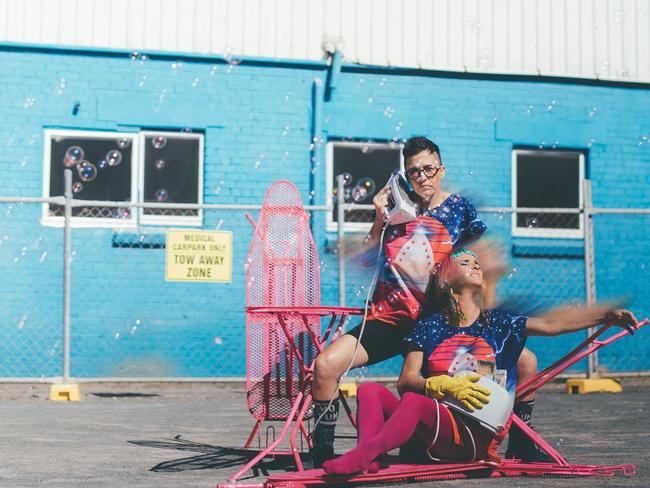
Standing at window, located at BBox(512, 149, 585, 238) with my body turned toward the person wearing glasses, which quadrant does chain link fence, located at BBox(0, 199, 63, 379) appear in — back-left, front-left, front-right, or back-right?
front-right

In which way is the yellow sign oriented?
toward the camera

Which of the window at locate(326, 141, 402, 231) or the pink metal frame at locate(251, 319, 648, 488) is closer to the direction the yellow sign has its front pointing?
the pink metal frame

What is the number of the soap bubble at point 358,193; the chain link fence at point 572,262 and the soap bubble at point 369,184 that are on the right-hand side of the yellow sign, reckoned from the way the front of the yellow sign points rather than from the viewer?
0

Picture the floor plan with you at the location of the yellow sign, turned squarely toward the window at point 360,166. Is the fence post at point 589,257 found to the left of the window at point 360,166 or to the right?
right

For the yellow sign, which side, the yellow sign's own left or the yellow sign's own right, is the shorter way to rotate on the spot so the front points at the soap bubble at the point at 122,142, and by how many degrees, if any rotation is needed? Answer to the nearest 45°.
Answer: approximately 135° to the yellow sign's own right

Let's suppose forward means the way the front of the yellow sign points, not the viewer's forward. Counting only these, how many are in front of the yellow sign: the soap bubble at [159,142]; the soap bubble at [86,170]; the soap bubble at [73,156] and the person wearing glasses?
1

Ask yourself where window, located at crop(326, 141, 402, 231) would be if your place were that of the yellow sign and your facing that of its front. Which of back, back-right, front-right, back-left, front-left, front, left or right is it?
back-left

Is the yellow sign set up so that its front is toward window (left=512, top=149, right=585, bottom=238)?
no

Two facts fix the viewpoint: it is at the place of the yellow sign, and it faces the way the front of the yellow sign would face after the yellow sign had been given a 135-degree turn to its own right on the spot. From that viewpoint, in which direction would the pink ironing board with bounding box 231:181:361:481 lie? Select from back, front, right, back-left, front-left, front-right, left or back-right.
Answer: back-left

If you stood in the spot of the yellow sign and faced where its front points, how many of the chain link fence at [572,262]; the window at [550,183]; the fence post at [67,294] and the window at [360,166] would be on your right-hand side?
1

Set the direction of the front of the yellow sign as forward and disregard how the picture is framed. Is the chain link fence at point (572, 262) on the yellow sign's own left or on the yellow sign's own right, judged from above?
on the yellow sign's own left

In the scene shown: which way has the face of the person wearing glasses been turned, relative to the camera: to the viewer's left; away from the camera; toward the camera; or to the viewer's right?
toward the camera

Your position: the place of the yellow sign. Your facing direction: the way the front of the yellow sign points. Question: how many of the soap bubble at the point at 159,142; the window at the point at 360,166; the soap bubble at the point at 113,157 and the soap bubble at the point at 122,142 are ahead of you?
0
